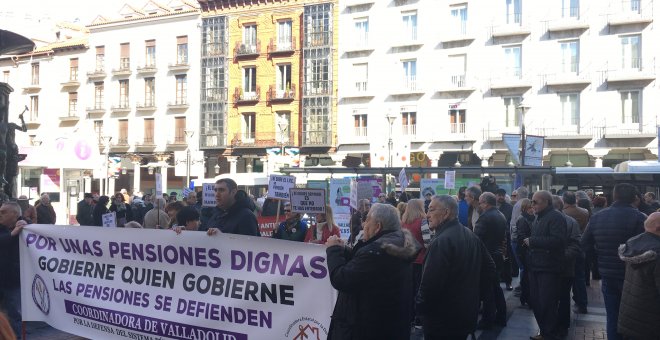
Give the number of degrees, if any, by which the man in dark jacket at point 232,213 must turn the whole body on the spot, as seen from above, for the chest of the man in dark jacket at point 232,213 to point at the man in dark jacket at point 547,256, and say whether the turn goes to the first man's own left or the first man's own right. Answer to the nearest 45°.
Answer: approximately 135° to the first man's own left

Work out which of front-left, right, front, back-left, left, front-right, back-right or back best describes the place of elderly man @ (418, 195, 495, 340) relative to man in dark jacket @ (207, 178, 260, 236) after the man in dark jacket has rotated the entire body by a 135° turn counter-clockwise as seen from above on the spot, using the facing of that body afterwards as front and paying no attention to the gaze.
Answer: front-right

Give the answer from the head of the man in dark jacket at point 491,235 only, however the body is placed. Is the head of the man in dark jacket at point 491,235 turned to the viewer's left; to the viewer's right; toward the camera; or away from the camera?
to the viewer's left

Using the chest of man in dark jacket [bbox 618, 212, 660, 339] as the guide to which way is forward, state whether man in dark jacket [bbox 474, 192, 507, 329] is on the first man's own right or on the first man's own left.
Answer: on the first man's own left

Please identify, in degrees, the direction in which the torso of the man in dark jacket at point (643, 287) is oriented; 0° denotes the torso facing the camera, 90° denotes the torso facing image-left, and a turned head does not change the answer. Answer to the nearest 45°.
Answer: approximately 225°

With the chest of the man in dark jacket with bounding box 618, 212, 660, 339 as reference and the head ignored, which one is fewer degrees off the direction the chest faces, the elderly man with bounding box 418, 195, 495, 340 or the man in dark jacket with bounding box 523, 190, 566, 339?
the man in dark jacket

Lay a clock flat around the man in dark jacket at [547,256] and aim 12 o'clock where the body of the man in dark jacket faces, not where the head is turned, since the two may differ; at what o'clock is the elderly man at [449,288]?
The elderly man is roughly at 11 o'clock from the man in dark jacket.

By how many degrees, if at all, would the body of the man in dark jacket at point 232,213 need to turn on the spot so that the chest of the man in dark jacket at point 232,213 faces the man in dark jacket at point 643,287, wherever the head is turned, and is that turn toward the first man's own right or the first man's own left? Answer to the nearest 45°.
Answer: approximately 90° to the first man's own left

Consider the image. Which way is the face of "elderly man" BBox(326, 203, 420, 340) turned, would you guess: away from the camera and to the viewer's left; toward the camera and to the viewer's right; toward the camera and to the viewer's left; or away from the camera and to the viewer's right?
away from the camera and to the viewer's left

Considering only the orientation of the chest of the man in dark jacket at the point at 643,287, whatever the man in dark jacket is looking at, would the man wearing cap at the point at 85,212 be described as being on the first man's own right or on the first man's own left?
on the first man's own left
